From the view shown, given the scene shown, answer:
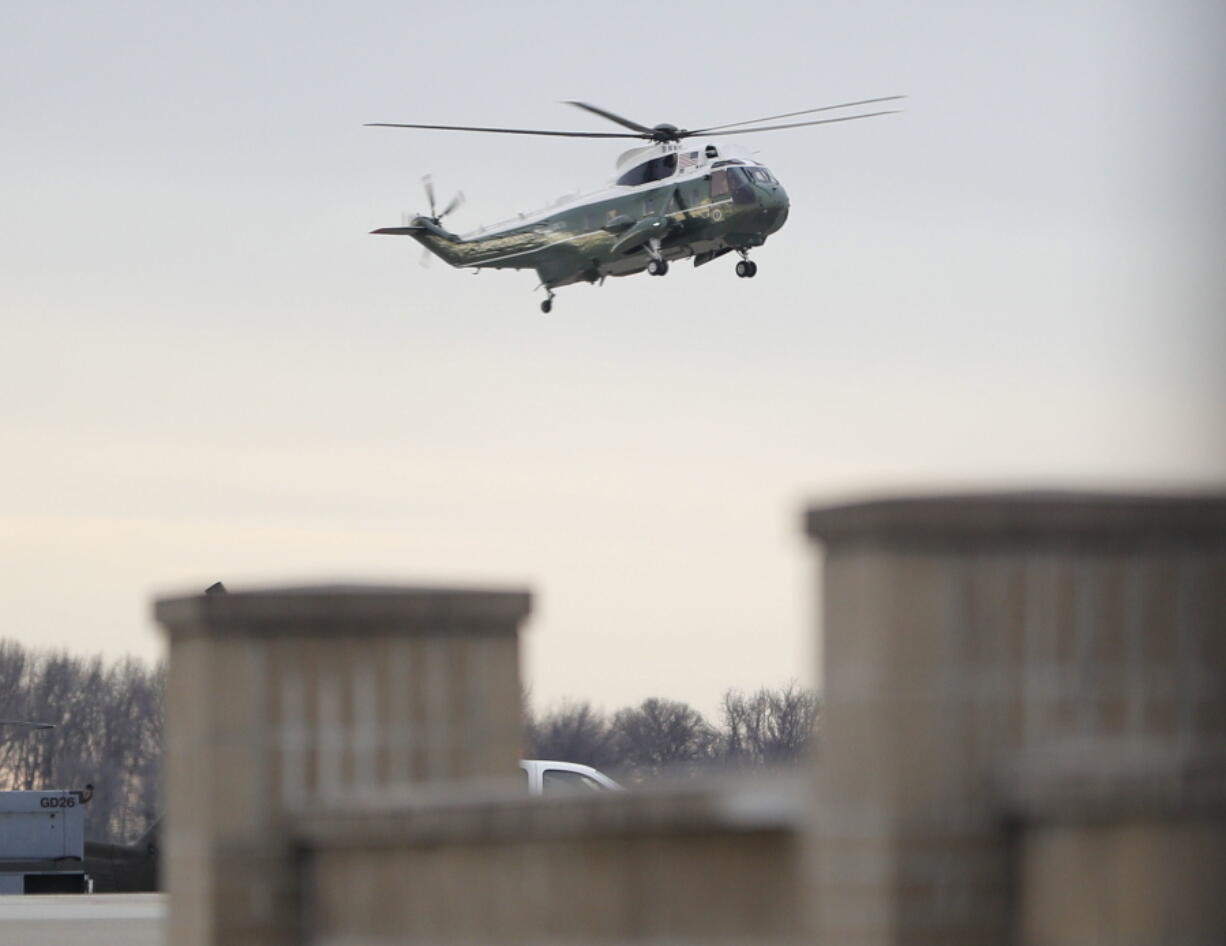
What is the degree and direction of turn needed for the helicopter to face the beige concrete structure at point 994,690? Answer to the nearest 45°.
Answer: approximately 45° to its right

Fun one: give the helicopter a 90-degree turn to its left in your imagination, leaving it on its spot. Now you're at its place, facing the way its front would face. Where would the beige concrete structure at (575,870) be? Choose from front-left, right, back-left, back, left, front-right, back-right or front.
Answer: back-right

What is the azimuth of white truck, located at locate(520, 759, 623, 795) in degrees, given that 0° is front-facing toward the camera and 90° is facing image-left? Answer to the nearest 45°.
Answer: approximately 270°

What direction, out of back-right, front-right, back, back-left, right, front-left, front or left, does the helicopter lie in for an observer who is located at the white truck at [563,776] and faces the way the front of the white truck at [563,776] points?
left

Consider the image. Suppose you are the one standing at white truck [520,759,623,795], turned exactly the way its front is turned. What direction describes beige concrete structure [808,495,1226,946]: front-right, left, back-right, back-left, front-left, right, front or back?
right

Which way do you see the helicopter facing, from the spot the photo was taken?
facing the viewer and to the right of the viewer

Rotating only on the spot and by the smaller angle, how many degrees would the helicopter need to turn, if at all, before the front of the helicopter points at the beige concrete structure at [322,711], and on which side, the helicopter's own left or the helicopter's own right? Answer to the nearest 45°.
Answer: approximately 45° to the helicopter's own right

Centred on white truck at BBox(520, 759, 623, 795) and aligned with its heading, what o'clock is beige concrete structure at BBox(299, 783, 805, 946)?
The beige concrete structure is roughly at 3 o'clock from the white truck.

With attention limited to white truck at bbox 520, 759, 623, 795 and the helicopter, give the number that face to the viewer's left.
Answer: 0

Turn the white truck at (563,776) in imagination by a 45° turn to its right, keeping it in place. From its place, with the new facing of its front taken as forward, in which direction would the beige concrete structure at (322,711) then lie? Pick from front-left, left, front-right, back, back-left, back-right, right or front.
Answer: front-right

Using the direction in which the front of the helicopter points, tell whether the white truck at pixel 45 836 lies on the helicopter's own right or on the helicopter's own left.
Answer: on the helicopter's own right

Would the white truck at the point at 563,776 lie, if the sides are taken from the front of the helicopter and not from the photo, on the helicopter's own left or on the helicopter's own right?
on the helicopter's own right
